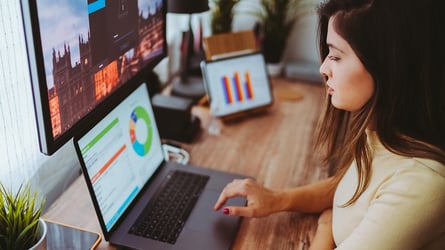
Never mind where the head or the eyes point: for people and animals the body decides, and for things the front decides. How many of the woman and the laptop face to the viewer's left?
1

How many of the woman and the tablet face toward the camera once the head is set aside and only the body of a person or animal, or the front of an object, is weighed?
1

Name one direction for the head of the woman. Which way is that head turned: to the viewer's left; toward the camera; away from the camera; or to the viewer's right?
to the viewer's left

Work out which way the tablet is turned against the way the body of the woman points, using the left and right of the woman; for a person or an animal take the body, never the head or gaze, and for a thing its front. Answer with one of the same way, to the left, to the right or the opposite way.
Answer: to the left

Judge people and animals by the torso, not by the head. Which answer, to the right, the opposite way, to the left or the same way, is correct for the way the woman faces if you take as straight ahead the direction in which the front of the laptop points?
the opposite way

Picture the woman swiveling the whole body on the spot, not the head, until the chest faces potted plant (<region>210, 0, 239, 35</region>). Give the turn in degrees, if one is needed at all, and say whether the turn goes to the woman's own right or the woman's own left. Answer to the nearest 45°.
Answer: approximately 45° to the woman's own right

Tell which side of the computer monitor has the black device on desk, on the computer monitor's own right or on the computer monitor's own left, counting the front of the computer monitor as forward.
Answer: on the computer monitor's own left

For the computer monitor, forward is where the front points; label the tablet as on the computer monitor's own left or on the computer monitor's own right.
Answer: on the computer monitor's own left

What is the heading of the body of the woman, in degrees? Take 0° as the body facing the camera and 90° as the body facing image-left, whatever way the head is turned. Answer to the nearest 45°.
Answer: approximately 90°

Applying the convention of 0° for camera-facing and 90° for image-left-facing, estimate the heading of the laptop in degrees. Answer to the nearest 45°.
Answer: approximately 315°

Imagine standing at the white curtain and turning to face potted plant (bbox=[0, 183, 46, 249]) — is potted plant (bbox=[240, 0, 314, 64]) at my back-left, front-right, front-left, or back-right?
back-left
